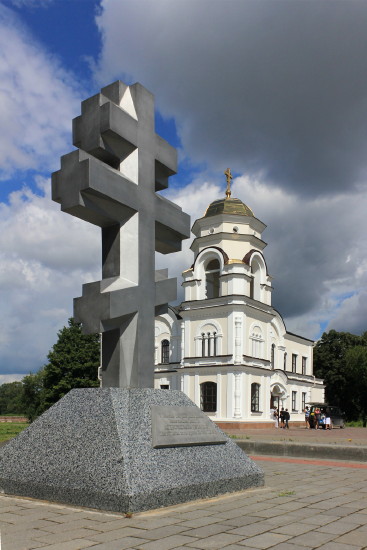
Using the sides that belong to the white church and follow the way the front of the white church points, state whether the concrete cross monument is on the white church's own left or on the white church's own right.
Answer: on the white church's own right

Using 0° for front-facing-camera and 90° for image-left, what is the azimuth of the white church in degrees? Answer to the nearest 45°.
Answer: approximately 315°

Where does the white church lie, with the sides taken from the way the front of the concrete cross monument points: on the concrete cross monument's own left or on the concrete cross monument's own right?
on the concrete cross monument's own left

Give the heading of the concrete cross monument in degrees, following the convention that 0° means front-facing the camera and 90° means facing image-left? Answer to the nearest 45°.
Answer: approximately 315°
